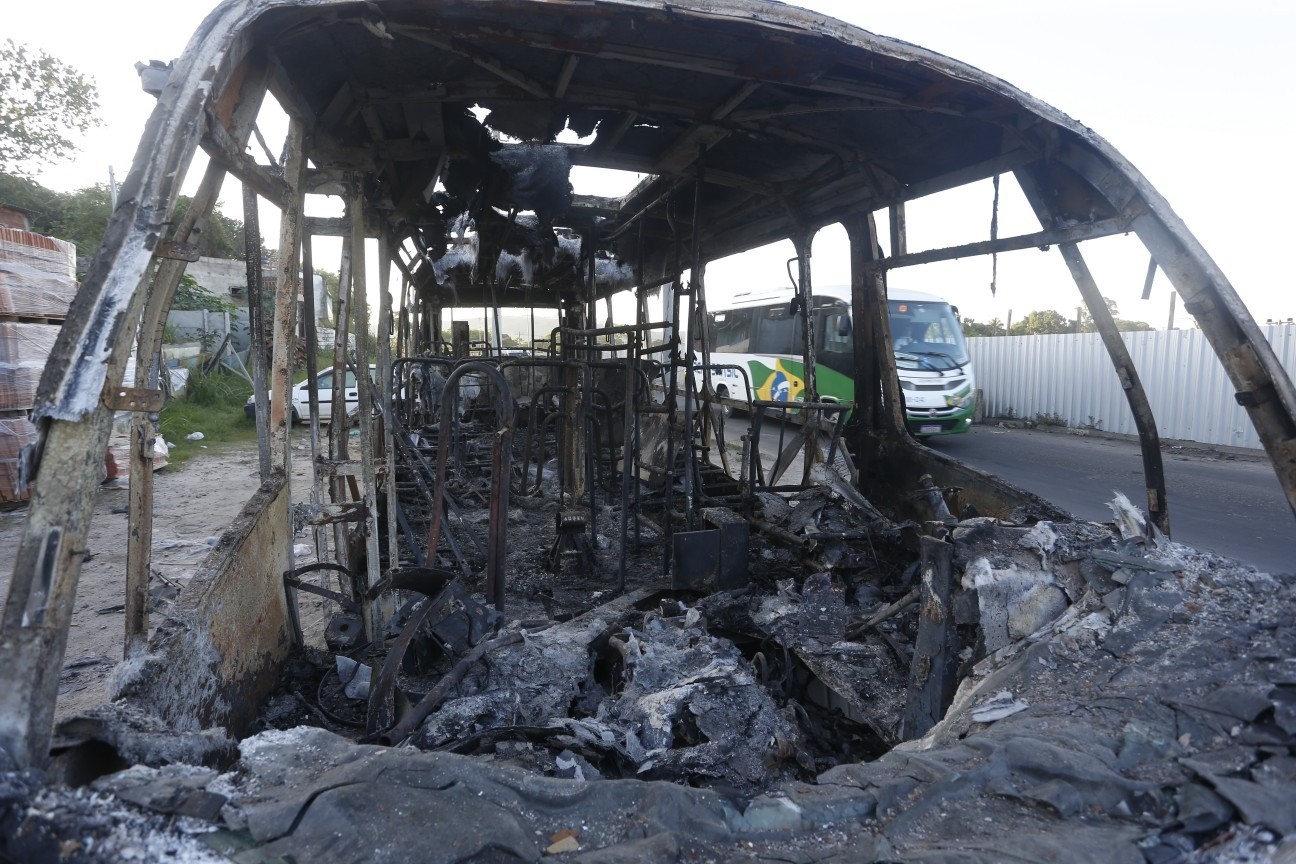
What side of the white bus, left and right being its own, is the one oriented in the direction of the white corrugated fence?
left

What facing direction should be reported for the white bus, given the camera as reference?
facing the viewer and to the right of the viewer

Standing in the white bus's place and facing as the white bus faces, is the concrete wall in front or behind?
behind

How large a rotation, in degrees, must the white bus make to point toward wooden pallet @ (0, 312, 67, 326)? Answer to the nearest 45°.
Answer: approximately 90° to its right

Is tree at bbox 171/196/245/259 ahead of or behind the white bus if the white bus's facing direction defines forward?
behind

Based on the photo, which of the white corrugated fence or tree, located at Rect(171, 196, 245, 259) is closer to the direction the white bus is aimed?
the white corrugated fence

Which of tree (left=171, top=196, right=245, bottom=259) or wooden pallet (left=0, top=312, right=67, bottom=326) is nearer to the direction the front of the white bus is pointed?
the wooden pallet

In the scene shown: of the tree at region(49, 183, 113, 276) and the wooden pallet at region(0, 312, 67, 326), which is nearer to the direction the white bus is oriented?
the wooden pallet

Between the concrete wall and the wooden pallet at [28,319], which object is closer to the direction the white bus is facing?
the wooden pallet

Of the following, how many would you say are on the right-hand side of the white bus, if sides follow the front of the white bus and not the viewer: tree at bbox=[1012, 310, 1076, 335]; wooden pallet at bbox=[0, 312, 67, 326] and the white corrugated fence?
1

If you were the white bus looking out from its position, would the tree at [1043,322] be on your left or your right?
on your left

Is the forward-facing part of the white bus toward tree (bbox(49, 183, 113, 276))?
no
